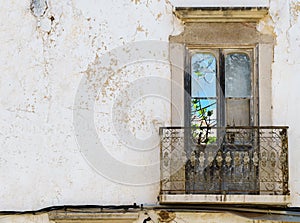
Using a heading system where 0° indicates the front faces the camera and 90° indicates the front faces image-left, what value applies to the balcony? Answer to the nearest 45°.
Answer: approximately 0°
